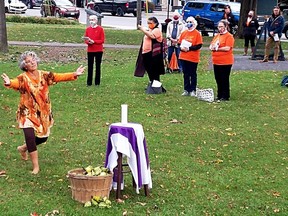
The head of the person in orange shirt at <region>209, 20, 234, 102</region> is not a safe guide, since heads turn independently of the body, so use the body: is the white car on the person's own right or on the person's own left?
on the person's own right

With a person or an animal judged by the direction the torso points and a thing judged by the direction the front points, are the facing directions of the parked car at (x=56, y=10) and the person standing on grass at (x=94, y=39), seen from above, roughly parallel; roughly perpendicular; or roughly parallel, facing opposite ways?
roughly perpendicular

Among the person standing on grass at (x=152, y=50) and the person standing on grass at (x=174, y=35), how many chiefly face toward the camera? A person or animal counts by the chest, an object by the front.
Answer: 1

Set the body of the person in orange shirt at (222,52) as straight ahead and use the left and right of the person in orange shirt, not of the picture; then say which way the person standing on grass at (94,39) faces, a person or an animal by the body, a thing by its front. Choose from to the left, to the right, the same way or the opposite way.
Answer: the same way

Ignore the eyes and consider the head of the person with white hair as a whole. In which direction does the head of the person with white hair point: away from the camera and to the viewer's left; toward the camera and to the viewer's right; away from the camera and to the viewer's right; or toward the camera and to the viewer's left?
toward the camera and to the viewer's right

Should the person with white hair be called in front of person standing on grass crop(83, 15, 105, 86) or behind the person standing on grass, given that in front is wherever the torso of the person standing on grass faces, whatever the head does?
in front

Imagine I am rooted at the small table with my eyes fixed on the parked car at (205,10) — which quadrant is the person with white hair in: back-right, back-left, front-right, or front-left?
front-left

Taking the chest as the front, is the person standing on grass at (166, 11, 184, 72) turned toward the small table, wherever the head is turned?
yes

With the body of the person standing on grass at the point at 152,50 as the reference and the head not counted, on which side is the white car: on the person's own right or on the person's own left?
on the person's own right

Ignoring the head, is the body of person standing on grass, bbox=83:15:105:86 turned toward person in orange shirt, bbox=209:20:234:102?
no

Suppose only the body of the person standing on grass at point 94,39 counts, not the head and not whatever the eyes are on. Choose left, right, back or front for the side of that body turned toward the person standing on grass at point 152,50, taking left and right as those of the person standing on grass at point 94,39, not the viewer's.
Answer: left

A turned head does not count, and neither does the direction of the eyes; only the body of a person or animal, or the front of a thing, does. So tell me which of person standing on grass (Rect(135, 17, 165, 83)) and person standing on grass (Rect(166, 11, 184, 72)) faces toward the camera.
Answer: person standing on grass (Rect(166, 11, 184, 72))
